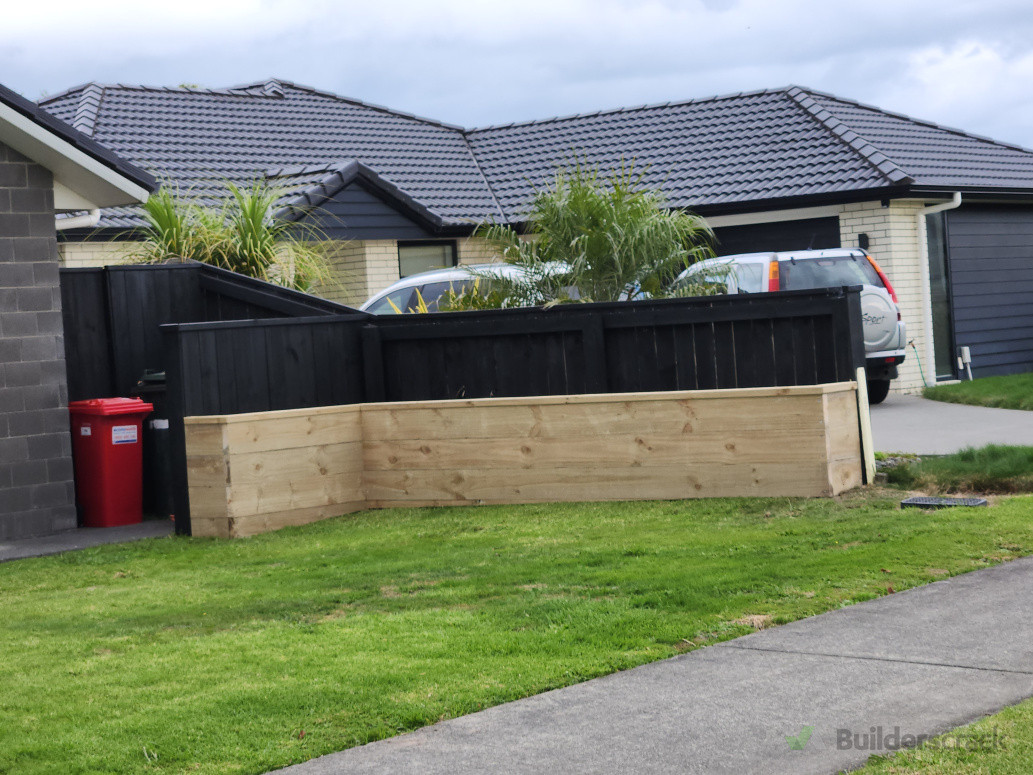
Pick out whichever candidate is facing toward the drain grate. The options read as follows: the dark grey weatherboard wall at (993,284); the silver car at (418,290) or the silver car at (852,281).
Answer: the dark grey weatherboard wall

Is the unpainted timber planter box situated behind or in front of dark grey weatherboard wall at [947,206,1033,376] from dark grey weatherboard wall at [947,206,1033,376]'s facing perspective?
in front

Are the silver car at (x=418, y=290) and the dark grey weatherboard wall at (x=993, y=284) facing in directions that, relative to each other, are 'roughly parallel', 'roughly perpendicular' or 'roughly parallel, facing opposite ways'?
roughly perpendicular

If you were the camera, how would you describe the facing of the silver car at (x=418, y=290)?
facing to the left of the viewer

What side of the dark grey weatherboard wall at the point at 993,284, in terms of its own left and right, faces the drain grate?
front

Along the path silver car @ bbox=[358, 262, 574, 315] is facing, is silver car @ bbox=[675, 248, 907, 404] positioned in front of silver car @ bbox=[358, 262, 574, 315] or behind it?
behind

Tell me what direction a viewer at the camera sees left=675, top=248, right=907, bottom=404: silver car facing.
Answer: facing away from the viewer and to the left of the viewer

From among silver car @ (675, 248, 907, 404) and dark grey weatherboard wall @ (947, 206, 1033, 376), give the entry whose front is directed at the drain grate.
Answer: the dark grey weatherboard wall

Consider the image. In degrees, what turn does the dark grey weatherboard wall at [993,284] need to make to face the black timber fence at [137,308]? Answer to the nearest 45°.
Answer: approximately 45° to its right

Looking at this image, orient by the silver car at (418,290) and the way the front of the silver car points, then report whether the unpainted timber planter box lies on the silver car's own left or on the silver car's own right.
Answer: on the silver car's own left

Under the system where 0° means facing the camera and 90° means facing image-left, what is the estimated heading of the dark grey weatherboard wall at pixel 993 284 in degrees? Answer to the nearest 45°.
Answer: approximately 0°

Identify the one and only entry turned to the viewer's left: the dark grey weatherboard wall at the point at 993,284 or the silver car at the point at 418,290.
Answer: the silver car

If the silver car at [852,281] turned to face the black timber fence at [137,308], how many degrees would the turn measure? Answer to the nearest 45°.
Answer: approximately 90° to its left

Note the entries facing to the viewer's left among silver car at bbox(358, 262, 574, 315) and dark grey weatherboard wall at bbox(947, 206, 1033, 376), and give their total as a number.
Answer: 1
